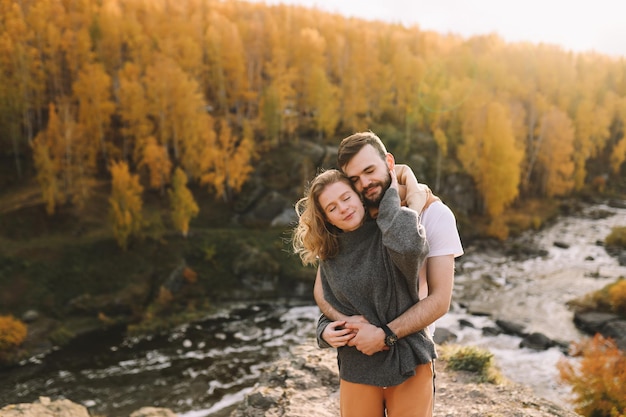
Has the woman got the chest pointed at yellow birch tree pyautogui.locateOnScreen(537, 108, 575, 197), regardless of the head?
no

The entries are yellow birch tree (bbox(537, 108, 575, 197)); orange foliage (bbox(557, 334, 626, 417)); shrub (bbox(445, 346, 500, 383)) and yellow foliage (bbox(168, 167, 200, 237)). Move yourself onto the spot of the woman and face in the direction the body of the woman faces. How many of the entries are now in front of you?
0

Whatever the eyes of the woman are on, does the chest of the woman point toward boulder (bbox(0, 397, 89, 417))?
no

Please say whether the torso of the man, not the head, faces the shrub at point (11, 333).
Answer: no

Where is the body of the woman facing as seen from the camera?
toward the camera

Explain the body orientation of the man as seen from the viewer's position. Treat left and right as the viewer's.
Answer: facing the viewer and to the left of the viewer

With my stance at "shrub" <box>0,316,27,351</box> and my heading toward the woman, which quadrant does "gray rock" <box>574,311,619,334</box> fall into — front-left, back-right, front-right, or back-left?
front-left

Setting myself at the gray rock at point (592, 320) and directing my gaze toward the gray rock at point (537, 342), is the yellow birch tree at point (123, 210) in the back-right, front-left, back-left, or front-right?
front-right

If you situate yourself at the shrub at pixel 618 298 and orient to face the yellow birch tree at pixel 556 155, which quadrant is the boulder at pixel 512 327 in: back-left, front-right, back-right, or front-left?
back-left

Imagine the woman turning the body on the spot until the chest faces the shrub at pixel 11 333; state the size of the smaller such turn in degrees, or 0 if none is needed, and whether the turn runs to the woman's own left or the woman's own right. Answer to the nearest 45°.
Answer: approximately 135° to the woman's own right

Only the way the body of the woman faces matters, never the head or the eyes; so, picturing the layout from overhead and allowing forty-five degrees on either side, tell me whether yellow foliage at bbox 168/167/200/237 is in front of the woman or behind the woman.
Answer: behind

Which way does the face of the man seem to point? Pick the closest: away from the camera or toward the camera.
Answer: toward the camera
